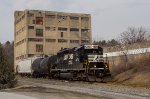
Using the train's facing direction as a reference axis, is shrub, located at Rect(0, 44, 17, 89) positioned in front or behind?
behind

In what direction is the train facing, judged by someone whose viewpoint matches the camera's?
facing the viewer and to the right of the viewer
